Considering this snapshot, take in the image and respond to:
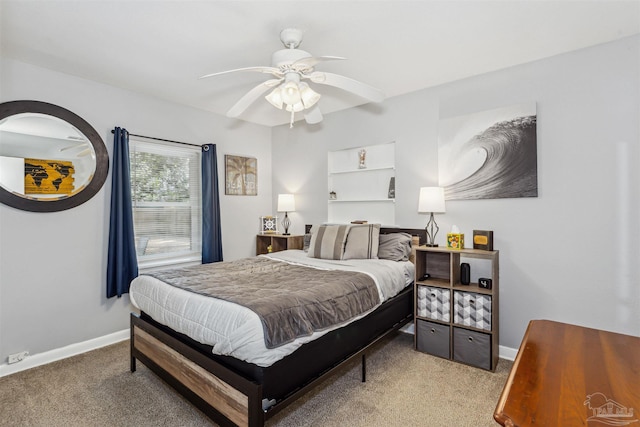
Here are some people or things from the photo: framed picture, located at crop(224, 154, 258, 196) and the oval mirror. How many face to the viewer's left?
0

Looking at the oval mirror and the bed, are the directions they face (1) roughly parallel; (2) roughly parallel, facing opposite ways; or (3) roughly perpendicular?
roughly perpendicular

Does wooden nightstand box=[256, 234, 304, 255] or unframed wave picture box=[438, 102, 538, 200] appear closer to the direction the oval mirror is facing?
the unframed wave picture

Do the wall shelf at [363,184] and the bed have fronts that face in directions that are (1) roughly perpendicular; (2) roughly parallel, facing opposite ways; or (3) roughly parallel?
roughly parallel

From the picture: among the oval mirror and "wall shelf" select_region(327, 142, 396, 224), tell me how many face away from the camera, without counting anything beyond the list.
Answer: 0

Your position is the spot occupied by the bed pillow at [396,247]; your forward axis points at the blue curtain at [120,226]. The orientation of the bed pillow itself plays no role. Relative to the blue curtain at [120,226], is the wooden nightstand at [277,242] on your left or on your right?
right

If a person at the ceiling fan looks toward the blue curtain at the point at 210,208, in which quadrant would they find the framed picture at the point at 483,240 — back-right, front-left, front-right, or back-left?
back-right

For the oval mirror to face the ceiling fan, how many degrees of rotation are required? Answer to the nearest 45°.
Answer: approximately 45° to its left

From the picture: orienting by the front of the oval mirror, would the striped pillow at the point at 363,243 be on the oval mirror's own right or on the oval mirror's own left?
on the oval mirror's own left

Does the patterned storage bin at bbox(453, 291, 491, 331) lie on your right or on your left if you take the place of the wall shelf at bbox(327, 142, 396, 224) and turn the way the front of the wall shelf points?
on your left

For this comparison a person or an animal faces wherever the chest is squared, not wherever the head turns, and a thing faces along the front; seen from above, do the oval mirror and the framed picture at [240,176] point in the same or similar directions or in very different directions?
same or similar directions

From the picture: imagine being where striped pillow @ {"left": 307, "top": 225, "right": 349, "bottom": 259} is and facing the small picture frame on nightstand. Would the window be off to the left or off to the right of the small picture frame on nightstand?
left

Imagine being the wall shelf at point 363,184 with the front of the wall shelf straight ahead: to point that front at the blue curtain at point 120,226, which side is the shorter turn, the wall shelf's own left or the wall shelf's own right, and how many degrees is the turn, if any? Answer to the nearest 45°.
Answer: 0° — it already faces it

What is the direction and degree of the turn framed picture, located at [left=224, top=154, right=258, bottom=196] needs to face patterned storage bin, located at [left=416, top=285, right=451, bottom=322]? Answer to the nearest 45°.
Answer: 0° — it already faces it

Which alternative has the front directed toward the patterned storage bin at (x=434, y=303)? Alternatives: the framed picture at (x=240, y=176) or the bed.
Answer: the framed picture

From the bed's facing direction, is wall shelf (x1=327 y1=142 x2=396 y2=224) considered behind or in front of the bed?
behind
